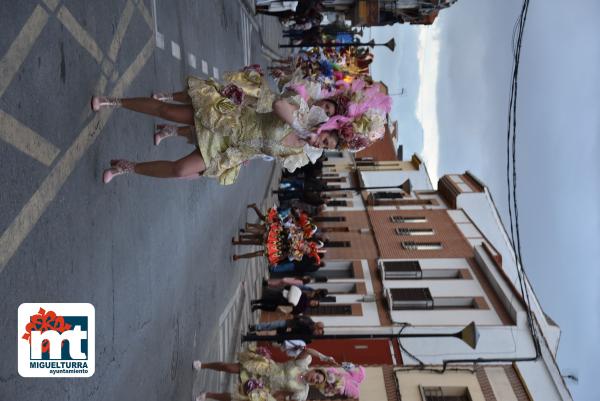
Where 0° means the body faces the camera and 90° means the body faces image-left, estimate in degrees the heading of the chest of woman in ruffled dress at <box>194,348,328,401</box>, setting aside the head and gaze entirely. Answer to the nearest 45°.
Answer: approximately 0°

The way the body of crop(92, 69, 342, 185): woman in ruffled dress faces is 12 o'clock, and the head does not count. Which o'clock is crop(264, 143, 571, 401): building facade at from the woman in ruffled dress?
The building facade is roughly at 7 o'clock from the woman in ruffled dress.

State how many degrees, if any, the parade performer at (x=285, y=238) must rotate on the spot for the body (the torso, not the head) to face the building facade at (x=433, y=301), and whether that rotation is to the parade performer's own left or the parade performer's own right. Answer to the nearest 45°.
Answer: approximately 135° to the parade performer's own left

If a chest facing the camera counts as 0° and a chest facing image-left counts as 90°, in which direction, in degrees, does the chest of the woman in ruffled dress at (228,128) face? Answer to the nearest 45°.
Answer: approximately 0°
